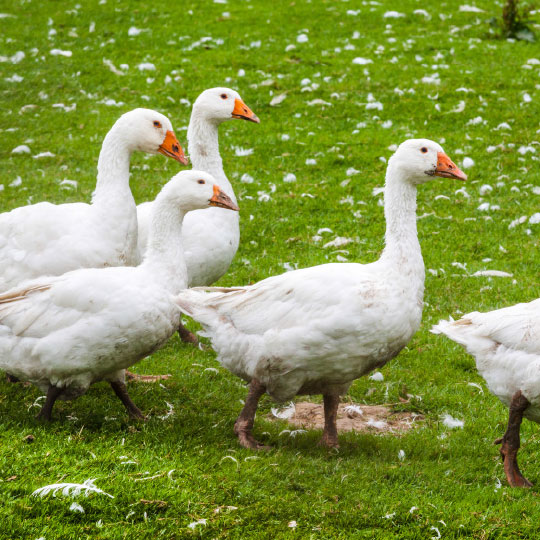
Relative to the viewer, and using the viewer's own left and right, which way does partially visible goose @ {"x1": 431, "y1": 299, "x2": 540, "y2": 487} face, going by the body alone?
facing to the right of the viewer

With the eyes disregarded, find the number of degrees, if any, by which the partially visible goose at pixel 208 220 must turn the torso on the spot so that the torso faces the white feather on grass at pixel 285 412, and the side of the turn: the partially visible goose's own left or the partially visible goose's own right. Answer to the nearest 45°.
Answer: approximately 90° to the partially visible goose's own right

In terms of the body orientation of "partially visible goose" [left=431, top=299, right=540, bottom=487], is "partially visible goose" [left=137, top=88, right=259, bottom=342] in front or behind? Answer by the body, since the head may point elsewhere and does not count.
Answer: behind

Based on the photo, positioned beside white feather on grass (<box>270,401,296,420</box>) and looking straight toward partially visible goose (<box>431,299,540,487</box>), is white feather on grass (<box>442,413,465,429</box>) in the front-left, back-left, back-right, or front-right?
front-left

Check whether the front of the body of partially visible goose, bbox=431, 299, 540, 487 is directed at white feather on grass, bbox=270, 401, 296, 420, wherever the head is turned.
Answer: no

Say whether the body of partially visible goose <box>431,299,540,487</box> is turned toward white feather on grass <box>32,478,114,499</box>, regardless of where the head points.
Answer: no

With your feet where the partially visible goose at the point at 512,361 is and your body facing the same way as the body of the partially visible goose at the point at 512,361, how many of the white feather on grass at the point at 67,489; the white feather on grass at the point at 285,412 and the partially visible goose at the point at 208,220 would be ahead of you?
0

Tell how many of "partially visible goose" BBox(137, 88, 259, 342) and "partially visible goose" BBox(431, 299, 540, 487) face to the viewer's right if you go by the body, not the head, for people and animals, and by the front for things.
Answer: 2

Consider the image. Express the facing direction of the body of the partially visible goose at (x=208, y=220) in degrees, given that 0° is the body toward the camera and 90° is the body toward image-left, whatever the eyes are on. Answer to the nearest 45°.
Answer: approximately 270°

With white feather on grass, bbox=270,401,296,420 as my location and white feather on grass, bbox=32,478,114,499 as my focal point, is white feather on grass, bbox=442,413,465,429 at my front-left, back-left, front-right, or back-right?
back-left

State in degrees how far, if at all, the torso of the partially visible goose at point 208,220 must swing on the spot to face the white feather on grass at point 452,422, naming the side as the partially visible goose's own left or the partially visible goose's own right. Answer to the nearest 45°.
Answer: approximately 45° to the partially visible goose's own right

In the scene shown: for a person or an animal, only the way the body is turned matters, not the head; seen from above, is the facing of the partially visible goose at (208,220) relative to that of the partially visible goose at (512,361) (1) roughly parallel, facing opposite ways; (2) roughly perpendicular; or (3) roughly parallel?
roughly parallel

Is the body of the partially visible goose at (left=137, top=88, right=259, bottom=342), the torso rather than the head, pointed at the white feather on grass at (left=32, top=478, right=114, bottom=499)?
no
